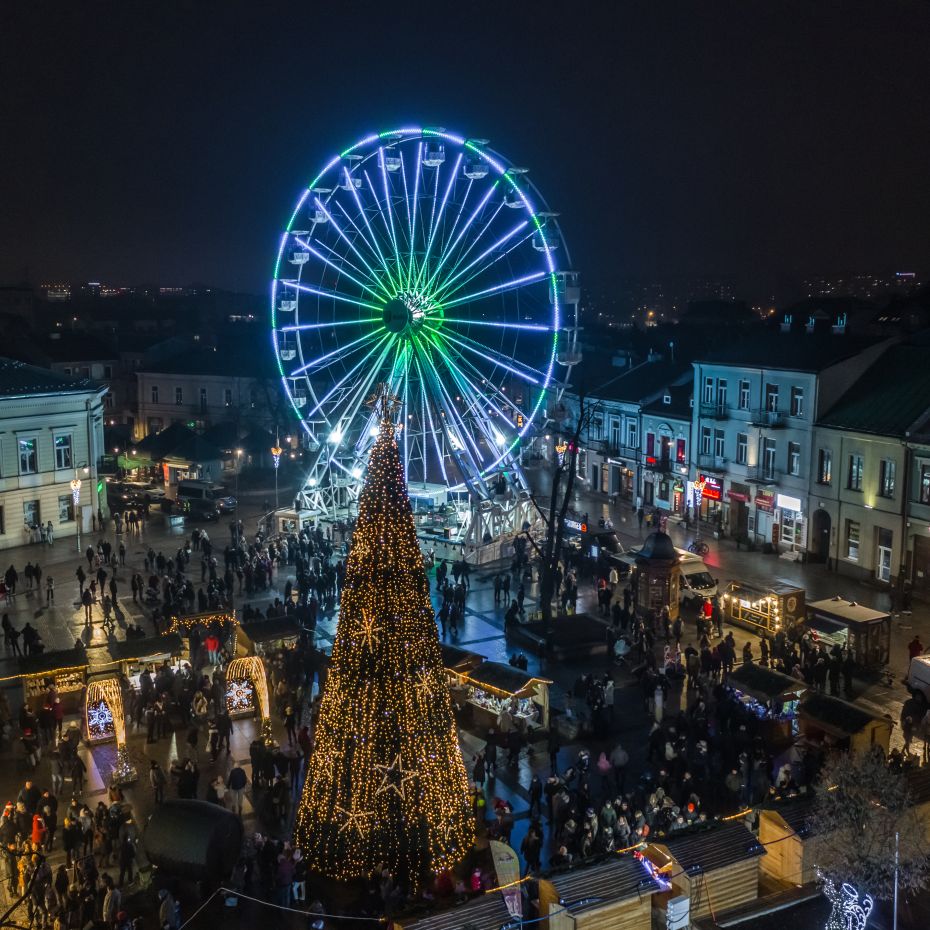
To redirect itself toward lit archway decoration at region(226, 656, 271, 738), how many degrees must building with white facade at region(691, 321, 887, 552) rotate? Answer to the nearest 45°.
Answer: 0° — it already faces it

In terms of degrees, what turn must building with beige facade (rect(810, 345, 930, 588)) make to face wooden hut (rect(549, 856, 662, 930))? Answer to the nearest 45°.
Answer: approximately 45° to its left

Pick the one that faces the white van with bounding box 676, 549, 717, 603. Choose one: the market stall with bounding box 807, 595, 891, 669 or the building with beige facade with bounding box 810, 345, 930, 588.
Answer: the building with beige facade

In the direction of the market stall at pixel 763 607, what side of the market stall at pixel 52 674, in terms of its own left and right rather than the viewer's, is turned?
left

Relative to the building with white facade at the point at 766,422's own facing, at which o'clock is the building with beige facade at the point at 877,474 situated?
the building with beige facade at the point at 877,474 is roughly at 9 o'clock from the building with white facade at the point at 766,422.

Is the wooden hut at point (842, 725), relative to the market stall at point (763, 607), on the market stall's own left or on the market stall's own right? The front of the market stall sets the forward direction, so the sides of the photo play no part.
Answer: on the market stall's own left

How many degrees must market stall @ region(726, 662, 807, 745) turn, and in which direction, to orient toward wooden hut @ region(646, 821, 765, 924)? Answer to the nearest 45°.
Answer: approximately 45° to its left
